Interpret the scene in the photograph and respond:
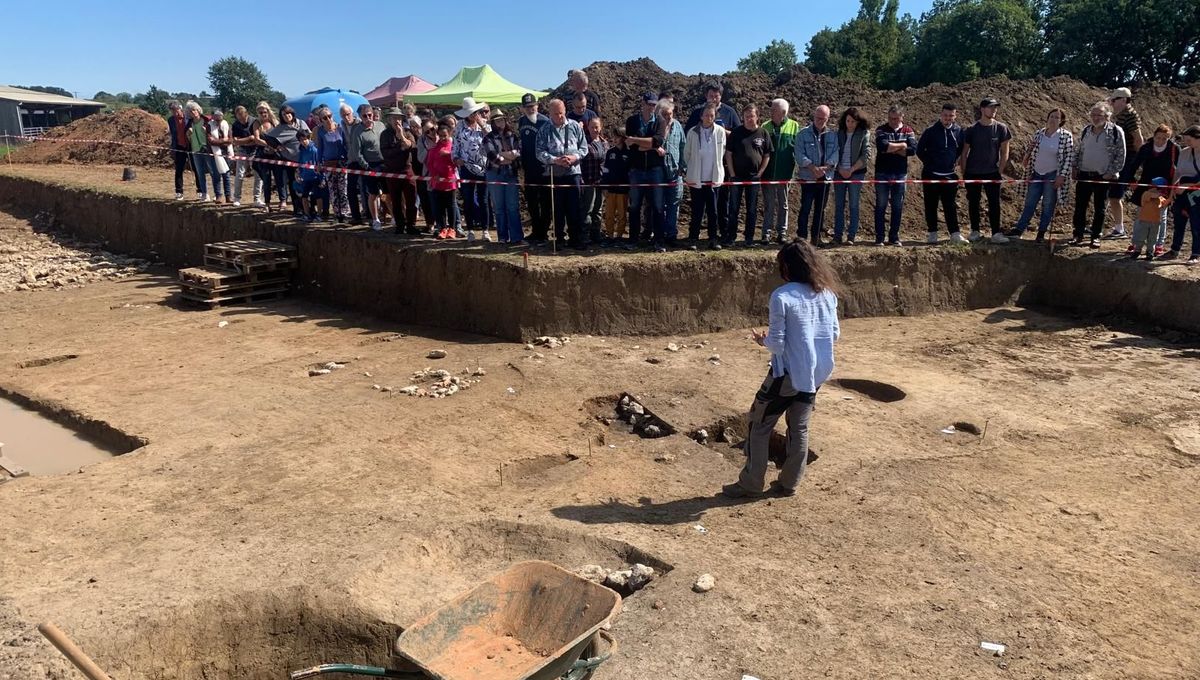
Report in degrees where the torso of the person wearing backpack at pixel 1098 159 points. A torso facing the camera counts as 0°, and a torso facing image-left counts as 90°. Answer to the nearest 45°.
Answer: approximately 45°

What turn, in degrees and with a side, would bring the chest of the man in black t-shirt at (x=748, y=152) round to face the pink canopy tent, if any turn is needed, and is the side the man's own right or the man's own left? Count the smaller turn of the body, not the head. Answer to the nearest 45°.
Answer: approximately 135° to the man's own right

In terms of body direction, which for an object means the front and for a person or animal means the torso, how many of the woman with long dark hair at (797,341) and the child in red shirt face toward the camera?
1

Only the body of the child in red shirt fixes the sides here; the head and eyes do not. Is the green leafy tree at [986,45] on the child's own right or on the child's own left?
on the child's own left

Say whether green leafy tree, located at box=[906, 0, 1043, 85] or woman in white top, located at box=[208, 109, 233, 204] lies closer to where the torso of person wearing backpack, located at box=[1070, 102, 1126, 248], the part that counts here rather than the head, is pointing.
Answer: the woman in white top

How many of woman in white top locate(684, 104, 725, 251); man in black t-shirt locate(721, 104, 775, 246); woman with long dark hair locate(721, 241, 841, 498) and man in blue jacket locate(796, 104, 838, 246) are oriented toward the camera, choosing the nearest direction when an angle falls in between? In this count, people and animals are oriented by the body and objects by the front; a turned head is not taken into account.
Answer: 3

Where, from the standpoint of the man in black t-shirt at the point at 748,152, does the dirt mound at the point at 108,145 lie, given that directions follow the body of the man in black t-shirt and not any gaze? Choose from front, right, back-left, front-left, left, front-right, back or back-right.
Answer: back-right
